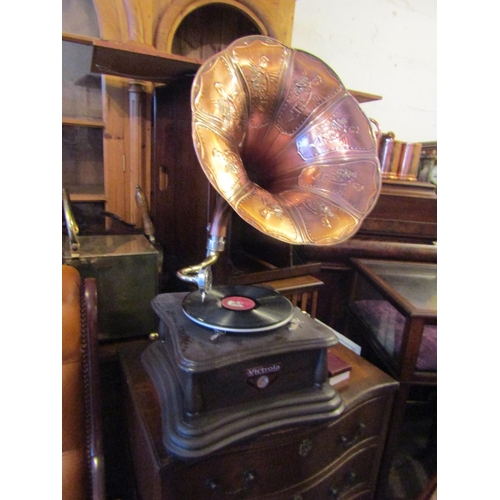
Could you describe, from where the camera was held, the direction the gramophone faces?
facing the viewer and to the right of the viewer

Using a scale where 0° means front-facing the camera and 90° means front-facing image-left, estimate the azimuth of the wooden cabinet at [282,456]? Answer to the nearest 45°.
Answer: approximately 315°

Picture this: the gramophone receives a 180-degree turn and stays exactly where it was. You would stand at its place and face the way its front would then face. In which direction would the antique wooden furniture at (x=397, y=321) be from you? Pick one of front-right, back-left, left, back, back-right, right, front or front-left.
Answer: right

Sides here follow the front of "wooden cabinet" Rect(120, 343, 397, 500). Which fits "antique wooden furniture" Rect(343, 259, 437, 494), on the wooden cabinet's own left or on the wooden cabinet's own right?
on the wooden cabinet's own left

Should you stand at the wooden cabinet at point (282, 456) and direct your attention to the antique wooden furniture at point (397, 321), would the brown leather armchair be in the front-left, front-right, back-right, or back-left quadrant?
back-left
